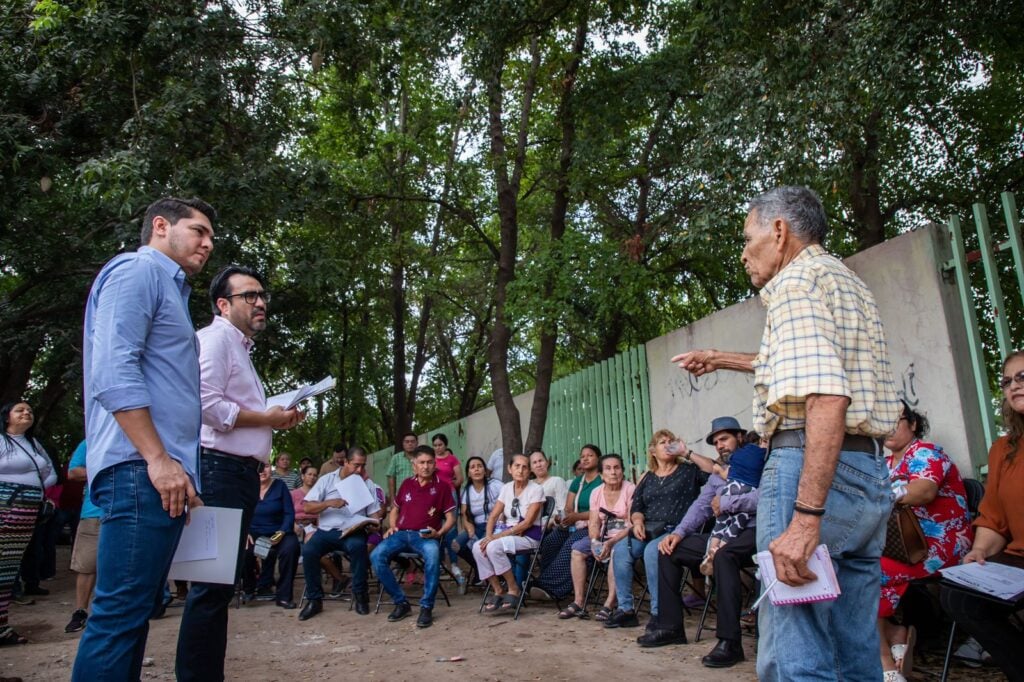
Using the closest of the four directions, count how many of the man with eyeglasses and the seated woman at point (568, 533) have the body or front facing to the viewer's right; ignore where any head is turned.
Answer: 1

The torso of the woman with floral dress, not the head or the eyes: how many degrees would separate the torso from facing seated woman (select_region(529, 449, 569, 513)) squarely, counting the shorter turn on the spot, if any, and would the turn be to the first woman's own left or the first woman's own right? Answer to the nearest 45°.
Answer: approximately 45° to the first woman's own right

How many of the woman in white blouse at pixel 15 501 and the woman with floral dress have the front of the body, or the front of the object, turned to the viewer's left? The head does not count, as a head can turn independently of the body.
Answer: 1

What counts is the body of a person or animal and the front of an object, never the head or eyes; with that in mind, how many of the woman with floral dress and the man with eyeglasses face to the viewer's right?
1

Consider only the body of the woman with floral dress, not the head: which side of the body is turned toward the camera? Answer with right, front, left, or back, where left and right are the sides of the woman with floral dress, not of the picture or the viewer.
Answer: left

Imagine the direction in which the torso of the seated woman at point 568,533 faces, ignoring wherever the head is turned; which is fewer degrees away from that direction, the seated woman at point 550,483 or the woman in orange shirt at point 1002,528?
the woman in orange shirt

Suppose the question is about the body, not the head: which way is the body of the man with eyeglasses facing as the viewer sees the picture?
to the viewer's right
